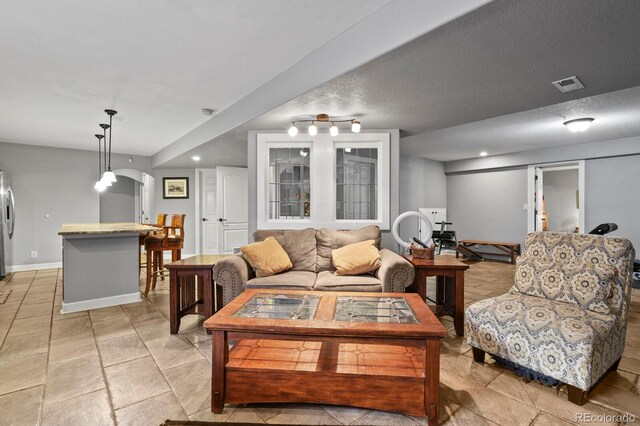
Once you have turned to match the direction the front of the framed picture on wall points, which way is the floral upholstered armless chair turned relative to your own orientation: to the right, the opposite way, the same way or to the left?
to the right

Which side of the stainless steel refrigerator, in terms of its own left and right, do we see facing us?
right

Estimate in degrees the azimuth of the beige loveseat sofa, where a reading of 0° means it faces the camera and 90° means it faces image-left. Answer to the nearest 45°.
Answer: approximately 0°

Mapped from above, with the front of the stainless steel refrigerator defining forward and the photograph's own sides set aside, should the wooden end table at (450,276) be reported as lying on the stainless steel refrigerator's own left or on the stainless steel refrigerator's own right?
on the stainless steel refrigerator's own right

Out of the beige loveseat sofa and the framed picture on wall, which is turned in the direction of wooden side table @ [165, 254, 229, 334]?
the framed picture on wall

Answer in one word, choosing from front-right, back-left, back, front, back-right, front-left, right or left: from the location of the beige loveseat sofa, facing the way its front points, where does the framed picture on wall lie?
back-right

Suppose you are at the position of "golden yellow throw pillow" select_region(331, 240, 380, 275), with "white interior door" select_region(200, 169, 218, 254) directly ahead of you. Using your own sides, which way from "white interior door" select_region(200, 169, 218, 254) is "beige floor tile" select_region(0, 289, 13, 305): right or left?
left

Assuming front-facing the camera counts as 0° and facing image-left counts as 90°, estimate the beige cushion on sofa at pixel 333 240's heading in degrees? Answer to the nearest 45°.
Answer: approximately 0°

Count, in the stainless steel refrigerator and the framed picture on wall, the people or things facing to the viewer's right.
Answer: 1
